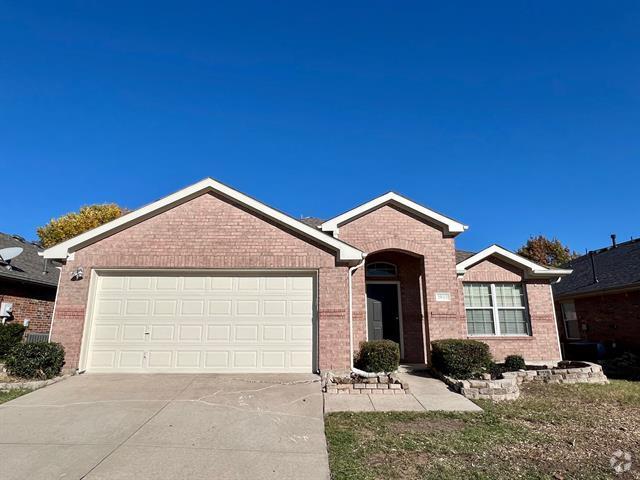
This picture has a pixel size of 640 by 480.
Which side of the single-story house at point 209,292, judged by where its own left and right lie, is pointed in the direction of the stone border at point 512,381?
left

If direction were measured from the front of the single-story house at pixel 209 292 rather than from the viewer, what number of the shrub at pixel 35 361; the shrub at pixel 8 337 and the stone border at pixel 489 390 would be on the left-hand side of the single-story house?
1

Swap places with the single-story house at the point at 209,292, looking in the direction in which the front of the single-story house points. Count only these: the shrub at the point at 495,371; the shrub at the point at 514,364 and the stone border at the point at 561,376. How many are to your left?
3

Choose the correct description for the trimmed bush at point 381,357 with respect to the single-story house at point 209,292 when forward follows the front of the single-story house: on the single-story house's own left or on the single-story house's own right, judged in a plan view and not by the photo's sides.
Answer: on the single-story house's own left

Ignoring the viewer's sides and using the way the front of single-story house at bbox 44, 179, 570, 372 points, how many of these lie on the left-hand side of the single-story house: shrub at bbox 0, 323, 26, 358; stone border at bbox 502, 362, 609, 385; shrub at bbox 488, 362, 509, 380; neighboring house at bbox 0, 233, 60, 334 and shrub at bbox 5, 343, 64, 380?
2

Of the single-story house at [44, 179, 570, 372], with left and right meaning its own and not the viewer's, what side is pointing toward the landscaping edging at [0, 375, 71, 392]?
right

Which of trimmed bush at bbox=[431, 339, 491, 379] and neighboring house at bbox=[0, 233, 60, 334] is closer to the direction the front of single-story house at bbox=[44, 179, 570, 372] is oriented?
the trimmed bush

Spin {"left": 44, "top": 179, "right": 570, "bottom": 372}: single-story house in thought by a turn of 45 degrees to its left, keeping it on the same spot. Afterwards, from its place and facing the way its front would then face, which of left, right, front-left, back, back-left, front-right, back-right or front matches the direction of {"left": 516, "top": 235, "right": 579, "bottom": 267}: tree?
left

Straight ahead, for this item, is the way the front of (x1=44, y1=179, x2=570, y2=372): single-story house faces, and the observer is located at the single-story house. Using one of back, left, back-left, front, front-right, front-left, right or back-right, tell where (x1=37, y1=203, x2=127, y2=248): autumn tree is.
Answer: back-right

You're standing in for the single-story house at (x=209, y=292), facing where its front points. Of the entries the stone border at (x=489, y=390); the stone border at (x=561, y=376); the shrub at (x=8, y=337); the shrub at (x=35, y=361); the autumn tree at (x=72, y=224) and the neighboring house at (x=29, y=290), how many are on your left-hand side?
2

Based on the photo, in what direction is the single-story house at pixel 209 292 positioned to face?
toward the camera

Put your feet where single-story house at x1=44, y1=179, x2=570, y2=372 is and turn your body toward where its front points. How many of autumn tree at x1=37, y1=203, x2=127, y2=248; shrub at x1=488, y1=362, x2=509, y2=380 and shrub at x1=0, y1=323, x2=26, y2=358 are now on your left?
1

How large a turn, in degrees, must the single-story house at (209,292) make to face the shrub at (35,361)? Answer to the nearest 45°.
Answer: approximately 90° to its right

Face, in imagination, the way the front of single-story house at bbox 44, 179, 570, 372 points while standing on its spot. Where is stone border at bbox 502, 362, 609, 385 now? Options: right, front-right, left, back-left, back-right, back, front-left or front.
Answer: left

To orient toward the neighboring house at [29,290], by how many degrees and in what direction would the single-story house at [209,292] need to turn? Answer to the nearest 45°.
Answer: approximately 135° to its right

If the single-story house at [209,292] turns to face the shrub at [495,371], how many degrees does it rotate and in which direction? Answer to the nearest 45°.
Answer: approximately 90° to its left
